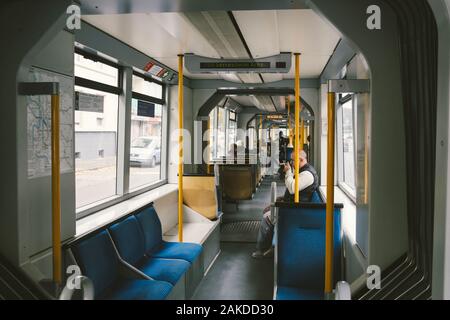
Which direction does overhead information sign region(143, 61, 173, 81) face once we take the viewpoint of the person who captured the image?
facing the viewer and to the right of the viewer

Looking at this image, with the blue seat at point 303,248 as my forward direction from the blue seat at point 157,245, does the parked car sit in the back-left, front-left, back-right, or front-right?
back-left

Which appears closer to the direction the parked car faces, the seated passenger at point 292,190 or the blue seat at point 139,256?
the blue seat

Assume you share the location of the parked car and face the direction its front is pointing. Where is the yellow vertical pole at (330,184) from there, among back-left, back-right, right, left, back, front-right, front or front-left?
front-left

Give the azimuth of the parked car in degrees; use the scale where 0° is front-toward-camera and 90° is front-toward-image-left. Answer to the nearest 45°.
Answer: approximately 45°

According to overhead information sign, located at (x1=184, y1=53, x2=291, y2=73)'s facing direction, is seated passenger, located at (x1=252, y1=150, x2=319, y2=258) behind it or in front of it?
behind
